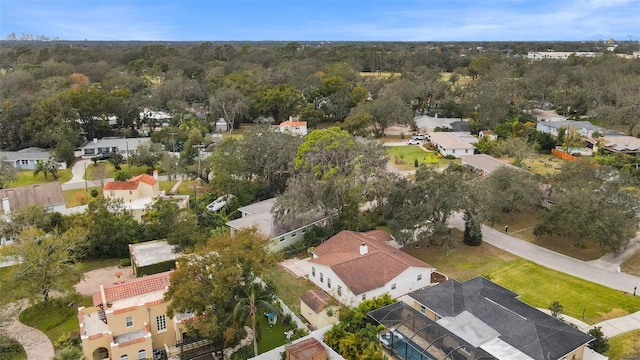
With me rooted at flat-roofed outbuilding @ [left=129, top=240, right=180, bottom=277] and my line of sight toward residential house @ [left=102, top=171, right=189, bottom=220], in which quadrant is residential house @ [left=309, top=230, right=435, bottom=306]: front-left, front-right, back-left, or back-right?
back-right

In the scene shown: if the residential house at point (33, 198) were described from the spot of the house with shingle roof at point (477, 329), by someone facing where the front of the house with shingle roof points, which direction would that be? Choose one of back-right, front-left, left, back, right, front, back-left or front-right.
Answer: back-left

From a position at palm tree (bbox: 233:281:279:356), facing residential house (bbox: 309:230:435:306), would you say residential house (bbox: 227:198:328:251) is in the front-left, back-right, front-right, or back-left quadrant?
front-left

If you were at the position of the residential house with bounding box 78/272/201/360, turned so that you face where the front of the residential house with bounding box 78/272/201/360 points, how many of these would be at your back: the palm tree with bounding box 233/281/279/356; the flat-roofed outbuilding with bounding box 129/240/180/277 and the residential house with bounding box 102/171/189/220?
2

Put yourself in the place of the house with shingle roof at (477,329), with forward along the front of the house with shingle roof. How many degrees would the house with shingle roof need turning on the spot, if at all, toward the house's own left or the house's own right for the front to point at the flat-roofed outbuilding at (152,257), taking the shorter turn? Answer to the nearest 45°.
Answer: approximately 135° to the house's own left

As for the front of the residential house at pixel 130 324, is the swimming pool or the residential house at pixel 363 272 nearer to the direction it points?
the swimming pool

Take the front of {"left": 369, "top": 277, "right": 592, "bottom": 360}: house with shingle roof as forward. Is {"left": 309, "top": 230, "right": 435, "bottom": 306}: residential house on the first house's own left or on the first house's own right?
on the first house's own left

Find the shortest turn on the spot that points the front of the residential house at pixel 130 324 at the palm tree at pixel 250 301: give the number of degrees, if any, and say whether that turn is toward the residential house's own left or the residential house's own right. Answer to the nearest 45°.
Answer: approximately 45° to the residential house's own left

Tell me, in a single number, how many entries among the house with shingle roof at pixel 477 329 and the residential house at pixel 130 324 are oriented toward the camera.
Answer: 1

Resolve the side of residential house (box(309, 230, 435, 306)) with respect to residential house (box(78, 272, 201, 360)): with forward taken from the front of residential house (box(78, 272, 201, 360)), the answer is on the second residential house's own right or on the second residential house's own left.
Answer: on the second residential house's own left

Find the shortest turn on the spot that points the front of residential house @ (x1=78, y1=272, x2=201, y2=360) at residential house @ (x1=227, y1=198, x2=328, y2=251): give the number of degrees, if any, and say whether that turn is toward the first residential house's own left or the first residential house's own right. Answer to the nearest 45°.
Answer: approximately 135° to the first residential house's own left

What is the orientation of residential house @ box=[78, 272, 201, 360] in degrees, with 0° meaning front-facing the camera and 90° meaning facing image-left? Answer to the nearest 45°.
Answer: approximately 0°

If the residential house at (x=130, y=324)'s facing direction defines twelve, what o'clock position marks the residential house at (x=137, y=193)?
the residential house at (x=137, y=193) is roughly at 6 o'clock from the residential house at (x=130, y=324).

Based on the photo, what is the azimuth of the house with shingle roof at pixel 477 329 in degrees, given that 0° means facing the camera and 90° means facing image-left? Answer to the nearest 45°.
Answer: approximately 225°

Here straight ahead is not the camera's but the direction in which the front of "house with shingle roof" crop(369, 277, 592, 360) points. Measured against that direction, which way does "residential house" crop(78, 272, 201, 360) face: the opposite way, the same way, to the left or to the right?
to the right

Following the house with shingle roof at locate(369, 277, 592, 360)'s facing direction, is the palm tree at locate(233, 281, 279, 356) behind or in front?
behind

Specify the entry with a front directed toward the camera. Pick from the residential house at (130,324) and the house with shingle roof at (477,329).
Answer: the residential house

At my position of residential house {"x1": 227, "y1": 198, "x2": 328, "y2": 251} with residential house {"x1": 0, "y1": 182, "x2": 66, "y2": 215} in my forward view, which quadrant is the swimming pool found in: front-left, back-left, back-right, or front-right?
back-left
